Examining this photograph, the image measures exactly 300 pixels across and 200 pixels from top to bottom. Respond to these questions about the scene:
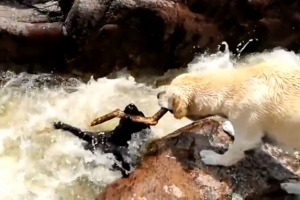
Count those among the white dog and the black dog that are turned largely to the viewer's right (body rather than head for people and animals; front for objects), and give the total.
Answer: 1

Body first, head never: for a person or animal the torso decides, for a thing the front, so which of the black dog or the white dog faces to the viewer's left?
the white dog

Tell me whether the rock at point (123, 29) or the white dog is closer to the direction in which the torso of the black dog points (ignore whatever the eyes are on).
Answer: the white dog

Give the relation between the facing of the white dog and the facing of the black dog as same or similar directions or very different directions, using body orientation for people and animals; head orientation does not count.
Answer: very different directions

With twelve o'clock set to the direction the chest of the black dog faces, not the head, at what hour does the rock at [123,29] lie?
The rock is roughly at 9 o'clock from the black dog.

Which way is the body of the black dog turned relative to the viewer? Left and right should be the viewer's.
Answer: facing to the right of the viewer

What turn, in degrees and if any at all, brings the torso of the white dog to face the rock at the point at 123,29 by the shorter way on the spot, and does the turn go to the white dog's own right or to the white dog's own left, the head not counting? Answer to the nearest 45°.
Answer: approximately 45° to the white dog's own right

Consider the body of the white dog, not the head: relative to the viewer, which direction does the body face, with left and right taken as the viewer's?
facing to the left of the viewer
